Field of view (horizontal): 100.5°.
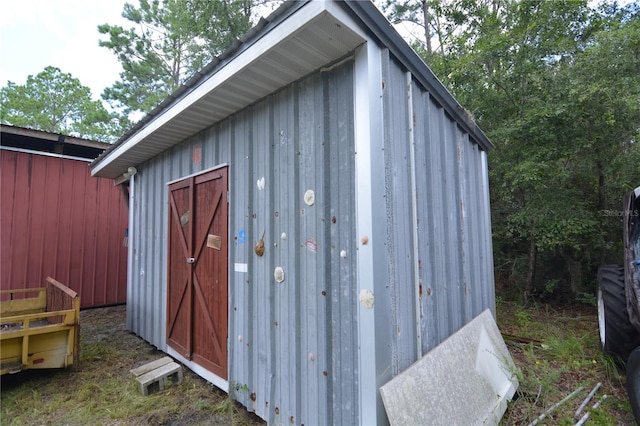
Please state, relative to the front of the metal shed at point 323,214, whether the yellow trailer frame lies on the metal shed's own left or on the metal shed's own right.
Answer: on the metal shed's own right

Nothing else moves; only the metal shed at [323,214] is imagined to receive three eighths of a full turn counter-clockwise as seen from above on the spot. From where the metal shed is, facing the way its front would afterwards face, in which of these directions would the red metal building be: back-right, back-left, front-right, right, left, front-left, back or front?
back-left

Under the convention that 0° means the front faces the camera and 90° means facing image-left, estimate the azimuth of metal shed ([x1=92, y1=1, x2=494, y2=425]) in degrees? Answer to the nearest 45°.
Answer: approximately 45°
